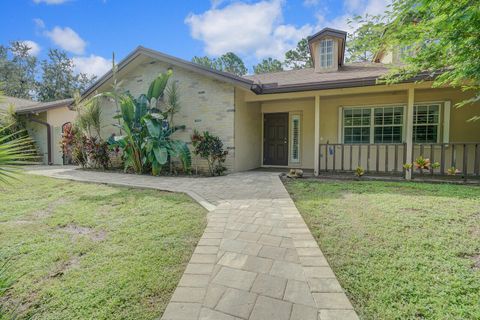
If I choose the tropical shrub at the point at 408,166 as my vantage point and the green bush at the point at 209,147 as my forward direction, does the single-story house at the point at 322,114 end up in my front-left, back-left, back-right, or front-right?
front-right

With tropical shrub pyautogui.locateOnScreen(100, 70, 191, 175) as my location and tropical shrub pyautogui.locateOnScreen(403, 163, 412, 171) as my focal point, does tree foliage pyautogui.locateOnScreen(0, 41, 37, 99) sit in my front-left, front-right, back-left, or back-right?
back-left

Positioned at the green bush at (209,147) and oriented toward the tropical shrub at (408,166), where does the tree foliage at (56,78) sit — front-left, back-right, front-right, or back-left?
back-left

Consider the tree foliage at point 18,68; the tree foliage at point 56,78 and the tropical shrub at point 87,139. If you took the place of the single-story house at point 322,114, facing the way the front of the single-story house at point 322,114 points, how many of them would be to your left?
0

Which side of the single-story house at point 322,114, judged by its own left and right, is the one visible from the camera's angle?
front

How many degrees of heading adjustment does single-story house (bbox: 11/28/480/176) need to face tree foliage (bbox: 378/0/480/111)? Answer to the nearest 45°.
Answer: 0° — it already faces it

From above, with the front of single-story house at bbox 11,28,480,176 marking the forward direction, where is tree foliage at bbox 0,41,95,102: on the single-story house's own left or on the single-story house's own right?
on the single-story house's own right

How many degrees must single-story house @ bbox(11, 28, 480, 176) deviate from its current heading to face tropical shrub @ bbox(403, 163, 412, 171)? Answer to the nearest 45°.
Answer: approximately 45° to its left

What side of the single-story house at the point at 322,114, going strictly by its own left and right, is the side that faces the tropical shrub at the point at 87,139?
right
